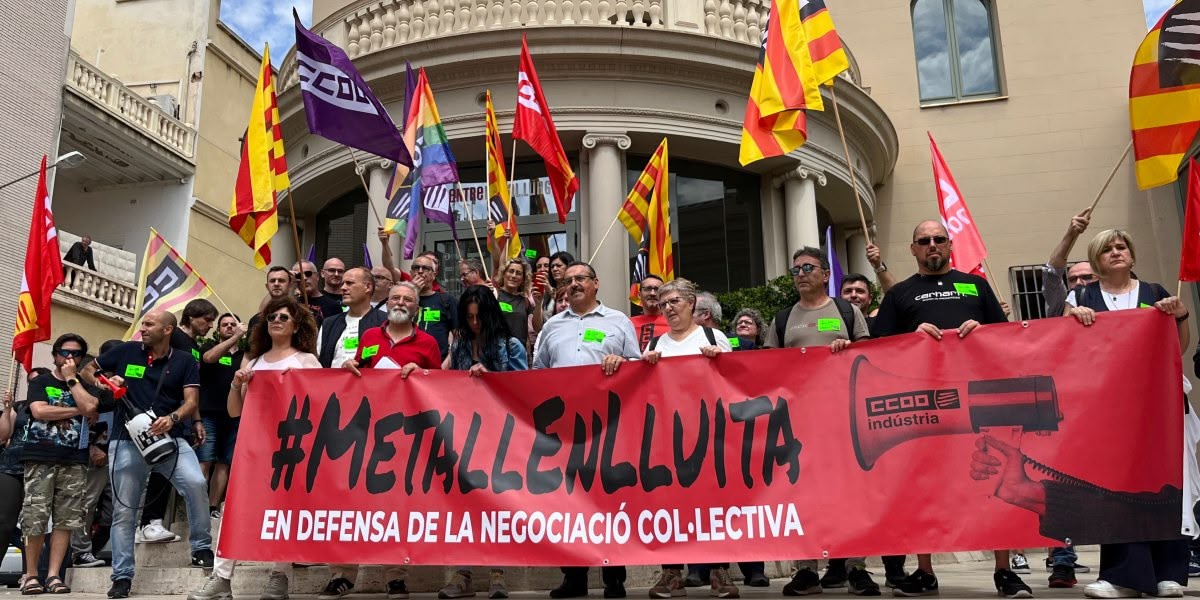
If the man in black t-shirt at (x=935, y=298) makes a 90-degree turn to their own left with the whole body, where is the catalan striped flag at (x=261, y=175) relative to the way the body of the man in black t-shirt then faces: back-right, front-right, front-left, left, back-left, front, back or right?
back

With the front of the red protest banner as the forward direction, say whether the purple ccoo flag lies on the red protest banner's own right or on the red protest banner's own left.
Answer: on the red protest banner's own right

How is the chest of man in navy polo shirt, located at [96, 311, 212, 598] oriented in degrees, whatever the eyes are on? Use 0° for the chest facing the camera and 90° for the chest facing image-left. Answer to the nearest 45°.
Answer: approximately 45°

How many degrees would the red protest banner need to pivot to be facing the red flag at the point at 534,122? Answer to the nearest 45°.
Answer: approximately 135° to its right

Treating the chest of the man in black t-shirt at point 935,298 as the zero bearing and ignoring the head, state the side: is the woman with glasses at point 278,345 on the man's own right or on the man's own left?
on the man's own right

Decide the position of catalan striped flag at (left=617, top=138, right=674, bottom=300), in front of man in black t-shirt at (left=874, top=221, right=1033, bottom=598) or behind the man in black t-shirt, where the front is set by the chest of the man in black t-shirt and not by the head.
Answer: behind

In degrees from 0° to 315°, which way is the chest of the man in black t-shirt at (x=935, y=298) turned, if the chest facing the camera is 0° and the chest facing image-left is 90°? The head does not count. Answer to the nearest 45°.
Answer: approximately 0°
